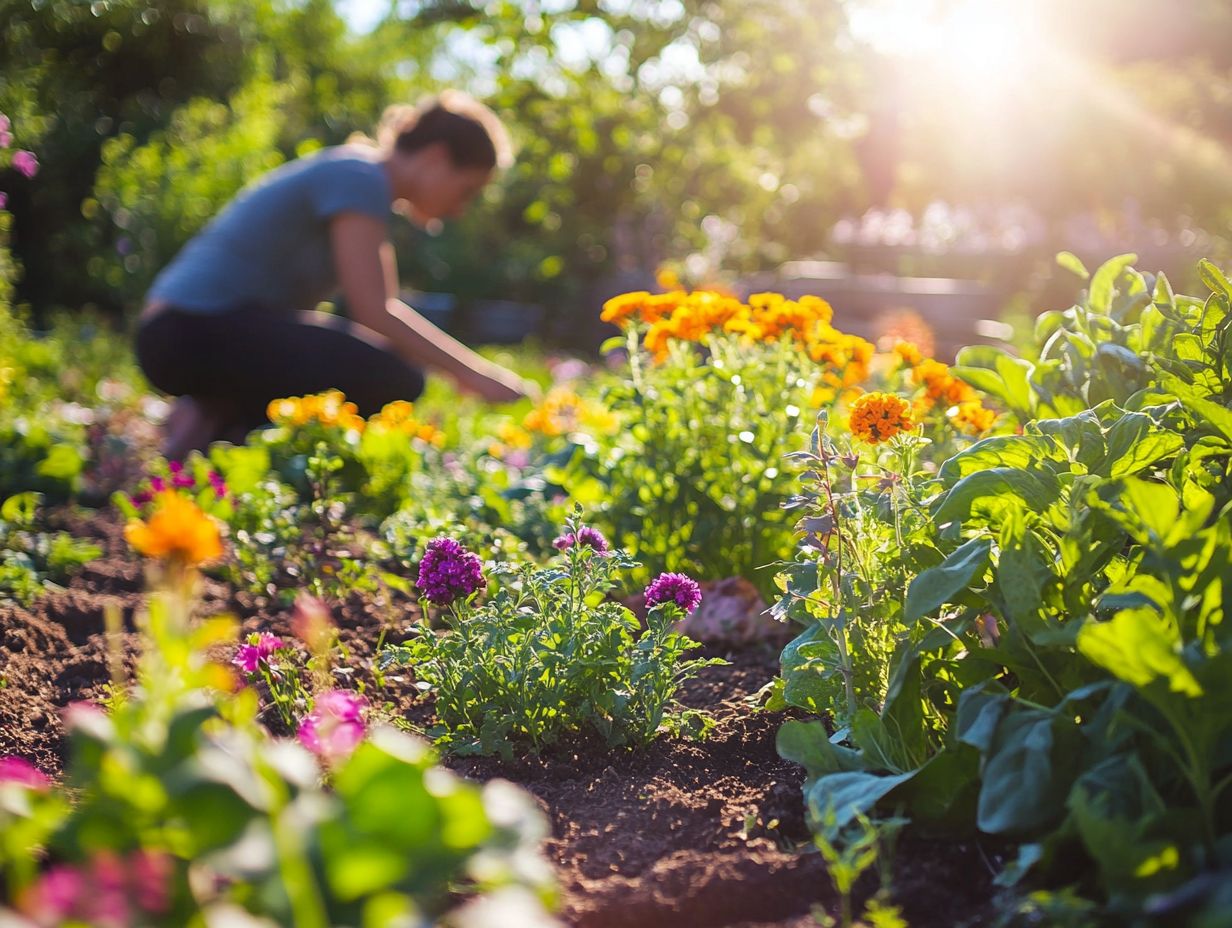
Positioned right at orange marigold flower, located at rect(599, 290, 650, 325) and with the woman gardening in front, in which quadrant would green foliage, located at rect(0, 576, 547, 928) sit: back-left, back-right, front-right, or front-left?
back-left

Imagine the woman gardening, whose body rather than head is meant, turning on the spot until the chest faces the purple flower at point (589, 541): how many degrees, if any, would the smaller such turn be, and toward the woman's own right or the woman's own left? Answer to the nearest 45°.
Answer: approximately 90° to the woman's own right

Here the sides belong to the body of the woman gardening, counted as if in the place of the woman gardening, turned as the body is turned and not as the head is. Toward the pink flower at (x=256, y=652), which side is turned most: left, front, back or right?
right

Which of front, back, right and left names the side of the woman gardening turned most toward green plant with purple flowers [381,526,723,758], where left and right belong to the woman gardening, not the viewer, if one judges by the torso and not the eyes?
right

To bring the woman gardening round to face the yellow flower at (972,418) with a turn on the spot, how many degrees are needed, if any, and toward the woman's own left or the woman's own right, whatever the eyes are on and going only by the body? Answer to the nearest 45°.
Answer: approximately 45° to the woman's own right

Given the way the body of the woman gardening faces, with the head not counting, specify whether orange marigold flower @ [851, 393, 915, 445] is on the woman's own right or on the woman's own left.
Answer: on the woman's own right

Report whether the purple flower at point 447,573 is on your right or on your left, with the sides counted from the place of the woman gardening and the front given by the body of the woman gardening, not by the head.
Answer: on your right

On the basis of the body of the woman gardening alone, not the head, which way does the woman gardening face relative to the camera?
to the viewer's right

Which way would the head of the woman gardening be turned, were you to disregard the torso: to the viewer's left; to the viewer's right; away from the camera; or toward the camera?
to the viewer's right
